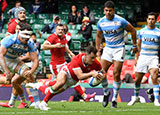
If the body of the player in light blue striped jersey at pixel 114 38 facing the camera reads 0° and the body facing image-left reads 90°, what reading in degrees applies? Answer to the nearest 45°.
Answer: approximately 0°

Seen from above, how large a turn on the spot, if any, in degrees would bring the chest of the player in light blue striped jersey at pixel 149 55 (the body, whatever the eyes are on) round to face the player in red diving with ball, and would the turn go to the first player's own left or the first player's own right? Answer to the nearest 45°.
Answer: approximately 45° to the first player's own right
